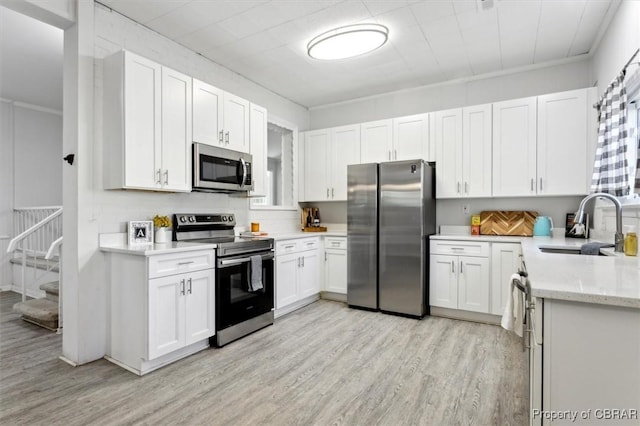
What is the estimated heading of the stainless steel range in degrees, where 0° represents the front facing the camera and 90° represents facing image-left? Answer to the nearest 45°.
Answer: approximately 315°

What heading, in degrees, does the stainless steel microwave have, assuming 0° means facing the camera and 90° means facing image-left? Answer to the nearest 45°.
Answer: approximately 315°

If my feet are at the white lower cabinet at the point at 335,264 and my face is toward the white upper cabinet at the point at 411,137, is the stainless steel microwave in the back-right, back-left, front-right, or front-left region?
back-right

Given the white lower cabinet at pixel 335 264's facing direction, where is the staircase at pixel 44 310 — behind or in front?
in front

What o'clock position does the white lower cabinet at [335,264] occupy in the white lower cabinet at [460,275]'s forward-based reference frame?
the white lower cabinet at [335,264] is roughly at 3 o'clock from the white lower cabinet at [460,275].

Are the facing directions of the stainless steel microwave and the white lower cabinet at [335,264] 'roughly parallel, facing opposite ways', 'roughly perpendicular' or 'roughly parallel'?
roughly perpendicular

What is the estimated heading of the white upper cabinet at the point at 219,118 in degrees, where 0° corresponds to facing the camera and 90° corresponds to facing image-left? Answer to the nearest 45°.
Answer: approximately 315°

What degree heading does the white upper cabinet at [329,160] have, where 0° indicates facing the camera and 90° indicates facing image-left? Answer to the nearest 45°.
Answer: approximately 45°

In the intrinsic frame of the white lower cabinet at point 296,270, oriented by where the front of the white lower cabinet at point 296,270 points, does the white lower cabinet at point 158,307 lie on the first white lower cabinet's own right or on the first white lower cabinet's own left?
on the first white lower cabinet's own right

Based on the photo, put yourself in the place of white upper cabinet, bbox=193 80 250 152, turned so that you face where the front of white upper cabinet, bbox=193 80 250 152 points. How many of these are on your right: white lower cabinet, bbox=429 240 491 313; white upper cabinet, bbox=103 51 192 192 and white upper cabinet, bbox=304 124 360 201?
1
